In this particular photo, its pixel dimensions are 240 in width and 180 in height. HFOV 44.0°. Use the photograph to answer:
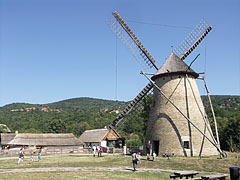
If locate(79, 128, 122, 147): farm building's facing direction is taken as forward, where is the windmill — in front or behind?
in front

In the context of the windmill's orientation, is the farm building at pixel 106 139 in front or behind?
in front

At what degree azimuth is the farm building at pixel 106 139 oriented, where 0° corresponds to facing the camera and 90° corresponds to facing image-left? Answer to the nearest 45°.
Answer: approximately 315°

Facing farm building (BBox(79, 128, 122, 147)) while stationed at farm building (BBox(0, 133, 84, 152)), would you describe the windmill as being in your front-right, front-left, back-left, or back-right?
front-right

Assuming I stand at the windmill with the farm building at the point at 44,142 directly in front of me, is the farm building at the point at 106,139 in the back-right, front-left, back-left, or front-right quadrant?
front-right

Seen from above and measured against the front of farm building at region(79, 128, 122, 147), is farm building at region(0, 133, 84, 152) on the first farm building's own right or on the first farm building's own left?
on the first farm building's own right

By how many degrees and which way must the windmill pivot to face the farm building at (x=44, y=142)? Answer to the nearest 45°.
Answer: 0° — it already faces it
